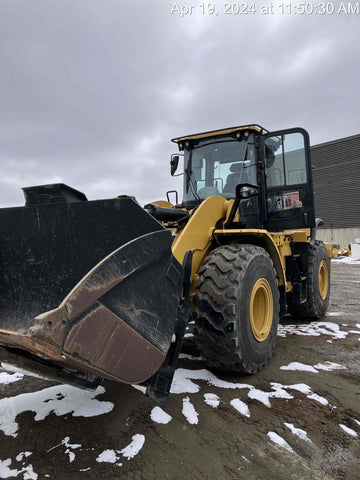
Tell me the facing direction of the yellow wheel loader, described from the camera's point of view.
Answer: facing the viewer and to the left of the viewer

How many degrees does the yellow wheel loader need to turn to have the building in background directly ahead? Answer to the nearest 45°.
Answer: approximately 180°
